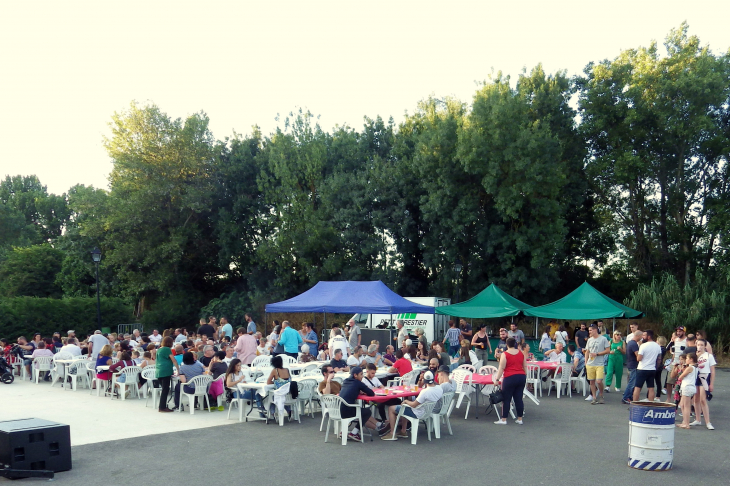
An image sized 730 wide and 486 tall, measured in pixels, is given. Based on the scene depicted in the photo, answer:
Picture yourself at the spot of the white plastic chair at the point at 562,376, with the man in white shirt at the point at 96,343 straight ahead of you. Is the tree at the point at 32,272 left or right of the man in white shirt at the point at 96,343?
right

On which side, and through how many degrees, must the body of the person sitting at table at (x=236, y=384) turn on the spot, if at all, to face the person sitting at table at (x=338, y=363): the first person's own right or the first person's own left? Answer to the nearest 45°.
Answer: approximately 45° to the first person's own left

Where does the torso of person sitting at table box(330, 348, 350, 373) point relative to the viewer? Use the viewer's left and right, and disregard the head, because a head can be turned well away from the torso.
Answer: facing the viewer and to the right of the viewer

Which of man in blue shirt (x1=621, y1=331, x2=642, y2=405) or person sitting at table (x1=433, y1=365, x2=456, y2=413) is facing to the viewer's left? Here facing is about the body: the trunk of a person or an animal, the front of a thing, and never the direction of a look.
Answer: the person sitting at table

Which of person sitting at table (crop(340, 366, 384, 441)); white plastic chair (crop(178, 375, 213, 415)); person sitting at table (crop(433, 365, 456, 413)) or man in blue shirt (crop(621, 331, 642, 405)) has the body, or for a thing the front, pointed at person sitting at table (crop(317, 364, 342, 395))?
person sitting at table (crop(433, 365, 456, 413))

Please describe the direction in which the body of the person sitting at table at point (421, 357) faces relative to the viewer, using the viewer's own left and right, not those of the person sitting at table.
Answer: facing the viewer and to the left of the viewer

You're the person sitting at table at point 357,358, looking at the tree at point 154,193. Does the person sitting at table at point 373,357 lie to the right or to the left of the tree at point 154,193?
right

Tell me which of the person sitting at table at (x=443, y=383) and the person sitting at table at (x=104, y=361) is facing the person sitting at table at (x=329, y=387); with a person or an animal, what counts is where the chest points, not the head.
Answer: the person sitting at table at (x=443, y=383)

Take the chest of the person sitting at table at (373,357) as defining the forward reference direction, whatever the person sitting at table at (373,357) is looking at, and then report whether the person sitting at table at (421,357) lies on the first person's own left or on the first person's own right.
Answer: on the first person's own left

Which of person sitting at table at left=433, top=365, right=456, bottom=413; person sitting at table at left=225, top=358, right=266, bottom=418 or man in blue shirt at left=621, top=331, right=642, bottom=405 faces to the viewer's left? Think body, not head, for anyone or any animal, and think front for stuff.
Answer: person sitting at table at left=433, top=365, right=456, bottom=413
